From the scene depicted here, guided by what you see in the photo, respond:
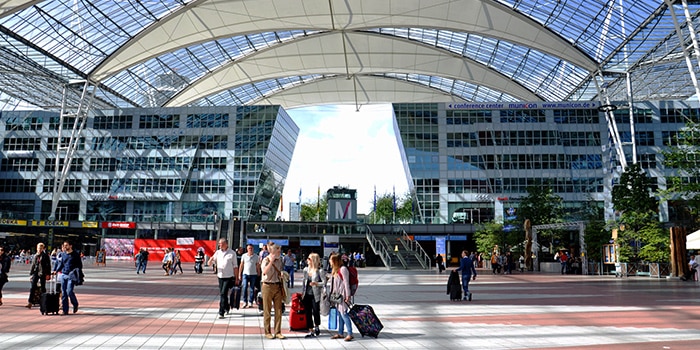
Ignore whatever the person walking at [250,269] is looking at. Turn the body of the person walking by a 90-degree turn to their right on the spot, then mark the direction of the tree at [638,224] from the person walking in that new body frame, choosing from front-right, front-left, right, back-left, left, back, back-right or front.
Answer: back-right

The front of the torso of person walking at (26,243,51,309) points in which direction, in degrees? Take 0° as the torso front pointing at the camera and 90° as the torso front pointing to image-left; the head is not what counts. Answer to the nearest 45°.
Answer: approximately 45°

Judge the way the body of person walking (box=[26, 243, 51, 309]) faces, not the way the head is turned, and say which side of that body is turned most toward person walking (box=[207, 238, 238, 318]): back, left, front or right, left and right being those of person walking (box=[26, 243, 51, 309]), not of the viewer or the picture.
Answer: left

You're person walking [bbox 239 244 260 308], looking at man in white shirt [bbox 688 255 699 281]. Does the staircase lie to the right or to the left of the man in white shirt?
left

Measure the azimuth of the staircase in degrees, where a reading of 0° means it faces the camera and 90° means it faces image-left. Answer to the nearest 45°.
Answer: approximately 315°

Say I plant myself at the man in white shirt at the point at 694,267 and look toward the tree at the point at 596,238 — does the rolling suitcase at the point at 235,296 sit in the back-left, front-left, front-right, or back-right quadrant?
back-left
